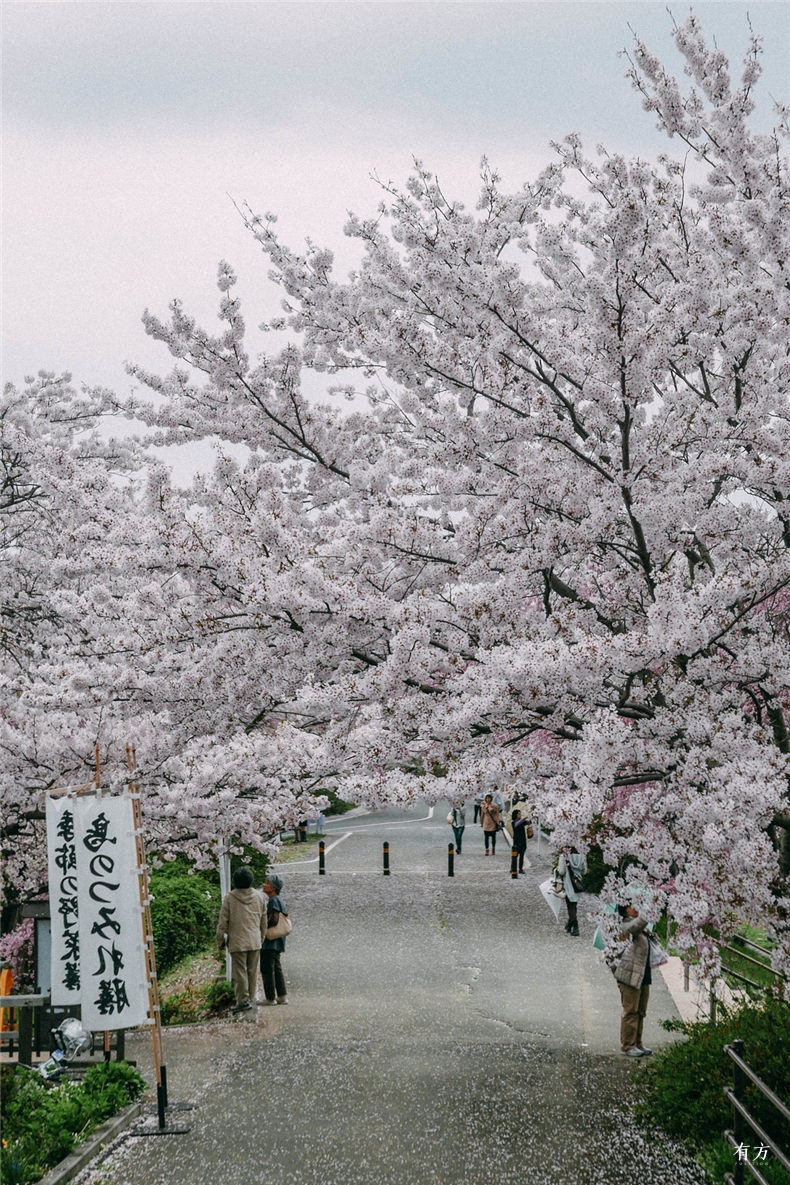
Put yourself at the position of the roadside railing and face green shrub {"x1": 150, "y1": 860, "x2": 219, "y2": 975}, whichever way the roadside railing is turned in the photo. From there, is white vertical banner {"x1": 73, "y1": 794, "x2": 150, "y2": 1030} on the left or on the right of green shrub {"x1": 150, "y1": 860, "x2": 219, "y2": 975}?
left

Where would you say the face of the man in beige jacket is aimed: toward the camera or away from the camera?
away from the camera

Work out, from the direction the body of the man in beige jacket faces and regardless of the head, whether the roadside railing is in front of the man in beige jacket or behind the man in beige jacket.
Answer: behind

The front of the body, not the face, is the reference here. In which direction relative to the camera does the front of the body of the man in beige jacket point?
away from the camera
